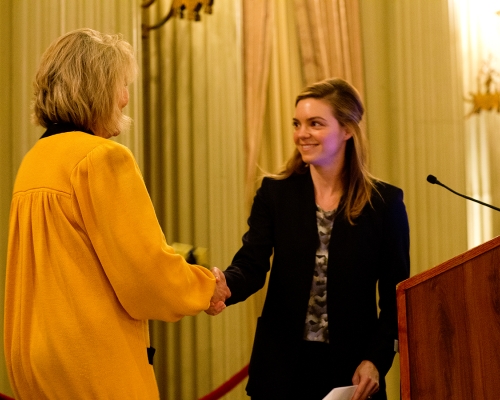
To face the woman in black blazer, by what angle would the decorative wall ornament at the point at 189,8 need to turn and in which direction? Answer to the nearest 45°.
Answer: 0° — it already faces them
